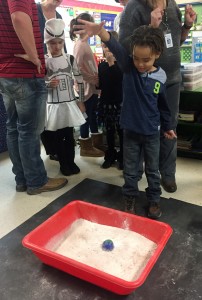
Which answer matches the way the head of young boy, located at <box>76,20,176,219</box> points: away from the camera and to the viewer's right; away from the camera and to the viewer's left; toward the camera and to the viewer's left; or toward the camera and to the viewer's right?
toward the camera and to the viewer's left

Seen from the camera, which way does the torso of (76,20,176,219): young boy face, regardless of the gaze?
toward the camera

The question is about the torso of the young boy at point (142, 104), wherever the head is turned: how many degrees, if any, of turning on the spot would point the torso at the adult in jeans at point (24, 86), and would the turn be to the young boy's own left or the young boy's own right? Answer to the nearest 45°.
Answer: approximately 90° to the young boy's own right
